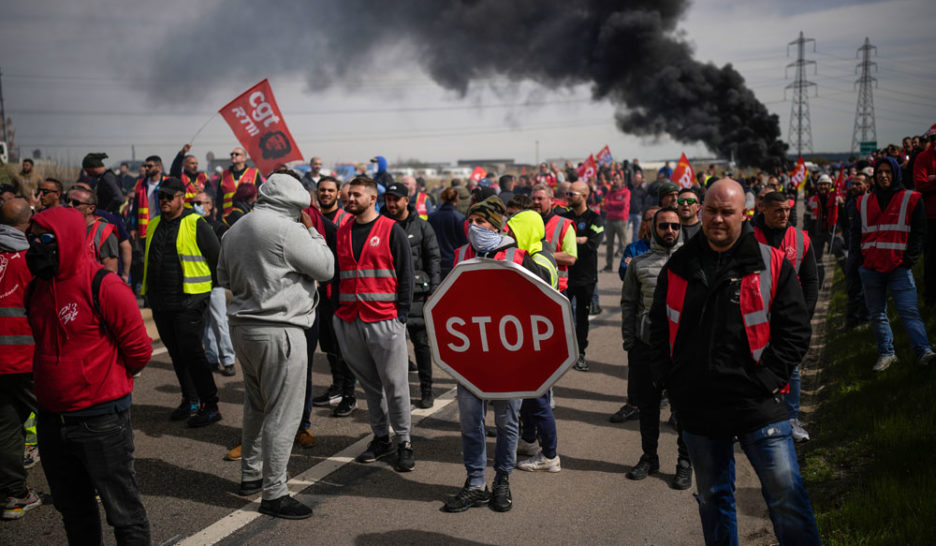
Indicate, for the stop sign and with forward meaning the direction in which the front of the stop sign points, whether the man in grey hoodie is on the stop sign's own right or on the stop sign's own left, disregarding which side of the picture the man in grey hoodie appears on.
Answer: on the stop sign's own right

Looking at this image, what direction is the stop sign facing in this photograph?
toward the camera

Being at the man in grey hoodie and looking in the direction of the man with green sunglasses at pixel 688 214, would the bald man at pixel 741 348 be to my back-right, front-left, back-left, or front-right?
front-right

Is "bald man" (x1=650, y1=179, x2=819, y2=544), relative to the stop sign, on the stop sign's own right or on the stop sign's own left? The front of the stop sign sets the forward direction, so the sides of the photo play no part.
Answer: on the stop sign's own left

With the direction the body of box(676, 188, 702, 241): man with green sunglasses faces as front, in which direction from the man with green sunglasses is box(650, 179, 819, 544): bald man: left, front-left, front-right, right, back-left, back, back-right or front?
front-left

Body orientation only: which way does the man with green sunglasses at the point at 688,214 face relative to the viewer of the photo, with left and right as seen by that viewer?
facing the viewer and to the left of the viewer

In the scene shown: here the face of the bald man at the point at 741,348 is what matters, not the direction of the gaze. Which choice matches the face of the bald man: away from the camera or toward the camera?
toward the camera

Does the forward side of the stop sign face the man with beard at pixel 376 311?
no

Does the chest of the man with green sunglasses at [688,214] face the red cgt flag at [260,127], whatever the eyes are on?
no

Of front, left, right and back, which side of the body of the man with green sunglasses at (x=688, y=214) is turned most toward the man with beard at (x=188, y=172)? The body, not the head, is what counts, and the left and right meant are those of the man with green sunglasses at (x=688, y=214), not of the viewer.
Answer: right

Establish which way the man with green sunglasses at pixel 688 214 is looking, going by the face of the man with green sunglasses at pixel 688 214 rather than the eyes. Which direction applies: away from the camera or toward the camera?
toward the camera

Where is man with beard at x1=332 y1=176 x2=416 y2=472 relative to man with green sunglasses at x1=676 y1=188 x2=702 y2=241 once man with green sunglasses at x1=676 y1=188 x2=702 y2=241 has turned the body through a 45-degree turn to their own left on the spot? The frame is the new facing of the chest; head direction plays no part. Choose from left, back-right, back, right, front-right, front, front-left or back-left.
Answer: front-right

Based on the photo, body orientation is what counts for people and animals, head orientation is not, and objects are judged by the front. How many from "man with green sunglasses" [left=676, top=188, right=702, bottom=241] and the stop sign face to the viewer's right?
0

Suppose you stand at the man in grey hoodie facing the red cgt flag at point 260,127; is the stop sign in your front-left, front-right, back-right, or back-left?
back-right
